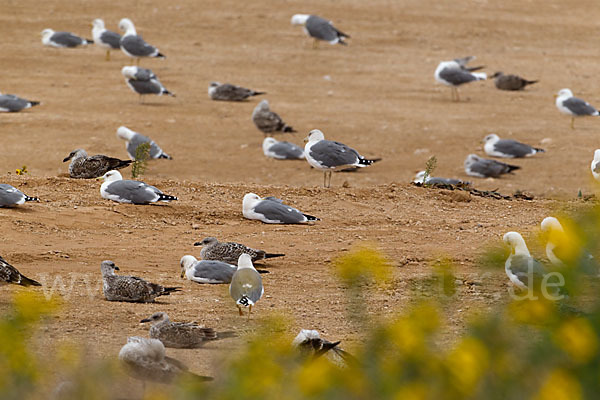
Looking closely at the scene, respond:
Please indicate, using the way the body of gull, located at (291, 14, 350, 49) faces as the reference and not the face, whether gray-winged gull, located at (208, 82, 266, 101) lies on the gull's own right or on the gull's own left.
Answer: on the gull's own left

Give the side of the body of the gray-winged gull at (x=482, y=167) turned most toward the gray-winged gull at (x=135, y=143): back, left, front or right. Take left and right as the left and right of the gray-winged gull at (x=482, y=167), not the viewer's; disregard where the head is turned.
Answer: front

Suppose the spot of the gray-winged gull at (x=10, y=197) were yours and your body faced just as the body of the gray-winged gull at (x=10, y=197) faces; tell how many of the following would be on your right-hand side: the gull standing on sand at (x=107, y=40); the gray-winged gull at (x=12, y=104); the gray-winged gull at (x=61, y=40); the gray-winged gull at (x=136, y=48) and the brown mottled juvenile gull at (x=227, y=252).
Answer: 4

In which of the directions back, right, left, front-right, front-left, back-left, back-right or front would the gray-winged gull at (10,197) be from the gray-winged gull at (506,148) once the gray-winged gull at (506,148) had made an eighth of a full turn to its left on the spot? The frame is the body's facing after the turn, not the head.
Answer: front

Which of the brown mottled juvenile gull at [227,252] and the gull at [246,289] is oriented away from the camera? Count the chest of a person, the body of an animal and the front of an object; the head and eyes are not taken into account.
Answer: the gull

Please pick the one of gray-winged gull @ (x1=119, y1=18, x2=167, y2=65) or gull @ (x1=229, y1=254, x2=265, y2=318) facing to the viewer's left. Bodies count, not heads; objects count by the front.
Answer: the gray-winged gull

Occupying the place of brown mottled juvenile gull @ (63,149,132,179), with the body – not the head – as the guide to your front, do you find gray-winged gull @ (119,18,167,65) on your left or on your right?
on your right

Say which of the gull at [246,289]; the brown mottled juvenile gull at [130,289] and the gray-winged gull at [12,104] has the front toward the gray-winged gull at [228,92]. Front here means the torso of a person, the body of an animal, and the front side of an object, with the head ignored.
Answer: the gull

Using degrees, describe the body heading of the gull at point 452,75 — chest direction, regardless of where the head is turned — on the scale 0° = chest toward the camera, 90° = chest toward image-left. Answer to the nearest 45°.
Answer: approximately 90°

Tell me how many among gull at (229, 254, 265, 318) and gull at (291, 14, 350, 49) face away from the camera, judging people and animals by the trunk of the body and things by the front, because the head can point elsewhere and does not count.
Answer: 1

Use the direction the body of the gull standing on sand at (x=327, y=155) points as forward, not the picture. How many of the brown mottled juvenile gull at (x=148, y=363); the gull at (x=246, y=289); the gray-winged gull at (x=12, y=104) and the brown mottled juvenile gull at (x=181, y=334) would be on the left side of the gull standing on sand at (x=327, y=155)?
3

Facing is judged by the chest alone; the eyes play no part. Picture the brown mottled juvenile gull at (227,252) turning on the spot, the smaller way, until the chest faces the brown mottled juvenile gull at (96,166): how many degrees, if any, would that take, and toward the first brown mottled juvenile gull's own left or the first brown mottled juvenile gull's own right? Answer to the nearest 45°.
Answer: approximately 45° to the first brown mottled juvenile gull's own right

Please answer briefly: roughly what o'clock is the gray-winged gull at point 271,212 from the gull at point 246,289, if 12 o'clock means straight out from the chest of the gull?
The gray-winged gull is roughly at 12 o'clock from the gull.

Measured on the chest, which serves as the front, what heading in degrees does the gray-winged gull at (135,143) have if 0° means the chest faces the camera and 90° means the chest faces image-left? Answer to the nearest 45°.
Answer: approximately 90°

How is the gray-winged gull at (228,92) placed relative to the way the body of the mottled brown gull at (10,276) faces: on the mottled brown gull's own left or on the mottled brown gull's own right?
on the mottled brown gull's own right

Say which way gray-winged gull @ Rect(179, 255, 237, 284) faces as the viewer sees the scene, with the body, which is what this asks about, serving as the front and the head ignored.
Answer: to the viewer's left

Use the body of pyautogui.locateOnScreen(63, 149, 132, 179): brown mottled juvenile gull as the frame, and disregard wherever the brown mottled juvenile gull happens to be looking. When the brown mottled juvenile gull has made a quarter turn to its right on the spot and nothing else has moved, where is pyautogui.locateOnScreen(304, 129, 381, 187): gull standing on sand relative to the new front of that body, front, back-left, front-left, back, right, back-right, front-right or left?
right

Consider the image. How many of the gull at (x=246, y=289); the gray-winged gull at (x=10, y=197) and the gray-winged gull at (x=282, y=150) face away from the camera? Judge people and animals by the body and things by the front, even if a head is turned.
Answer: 1

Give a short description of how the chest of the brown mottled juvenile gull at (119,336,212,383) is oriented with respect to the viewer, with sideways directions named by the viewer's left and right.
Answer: facing to the left of the viewer

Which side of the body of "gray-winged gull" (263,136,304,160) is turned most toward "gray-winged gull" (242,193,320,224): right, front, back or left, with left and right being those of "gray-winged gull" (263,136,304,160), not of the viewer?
left
